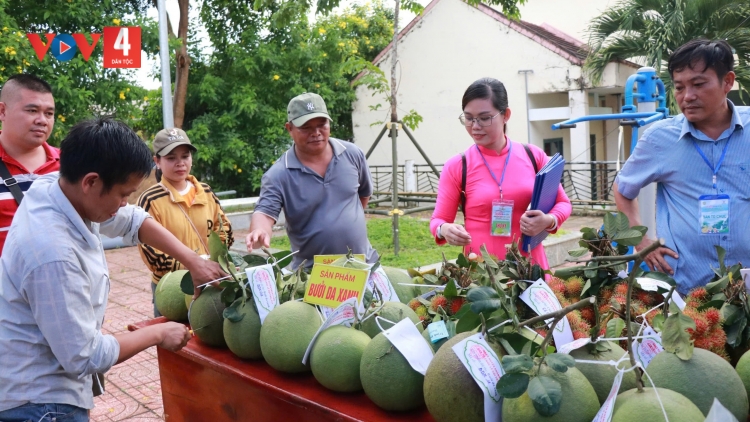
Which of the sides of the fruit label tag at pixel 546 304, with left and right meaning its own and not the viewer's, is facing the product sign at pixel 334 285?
right

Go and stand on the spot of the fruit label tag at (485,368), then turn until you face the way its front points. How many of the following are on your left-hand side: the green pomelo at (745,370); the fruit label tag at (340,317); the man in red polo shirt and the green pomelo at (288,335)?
1

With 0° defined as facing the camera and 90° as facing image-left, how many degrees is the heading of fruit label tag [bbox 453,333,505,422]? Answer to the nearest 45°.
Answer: approximately 0°

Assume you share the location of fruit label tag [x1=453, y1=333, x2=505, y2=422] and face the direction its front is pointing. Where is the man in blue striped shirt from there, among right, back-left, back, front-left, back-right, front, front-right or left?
back-left

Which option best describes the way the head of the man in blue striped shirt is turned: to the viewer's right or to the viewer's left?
to the viewer's left

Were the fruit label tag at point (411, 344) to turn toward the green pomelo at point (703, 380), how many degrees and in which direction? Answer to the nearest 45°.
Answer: approximately 45° to its left
